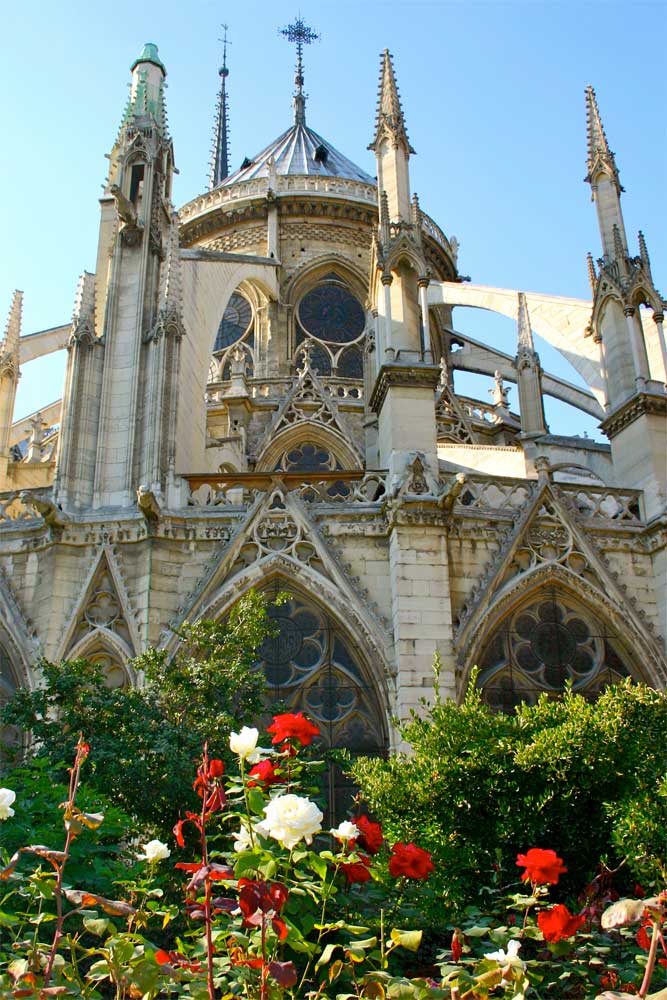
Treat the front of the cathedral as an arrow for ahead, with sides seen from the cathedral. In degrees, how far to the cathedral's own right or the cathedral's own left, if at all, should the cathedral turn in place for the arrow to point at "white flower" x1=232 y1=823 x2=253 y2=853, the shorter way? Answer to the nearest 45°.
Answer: approximately 180°

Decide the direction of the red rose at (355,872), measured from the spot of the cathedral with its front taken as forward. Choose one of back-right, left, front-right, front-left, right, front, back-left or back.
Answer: back

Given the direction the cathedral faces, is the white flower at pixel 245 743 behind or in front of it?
behind

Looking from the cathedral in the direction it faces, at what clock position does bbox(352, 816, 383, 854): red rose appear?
The red rose is roughly at 6 o'clock from the cathedral.

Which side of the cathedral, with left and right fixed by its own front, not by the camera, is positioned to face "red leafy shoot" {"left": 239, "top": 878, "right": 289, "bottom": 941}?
back

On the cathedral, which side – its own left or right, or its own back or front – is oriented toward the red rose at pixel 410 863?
back

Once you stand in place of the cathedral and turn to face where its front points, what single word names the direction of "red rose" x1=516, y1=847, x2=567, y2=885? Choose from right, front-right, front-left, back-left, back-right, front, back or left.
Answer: back

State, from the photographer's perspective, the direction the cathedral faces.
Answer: facing away from the viewer

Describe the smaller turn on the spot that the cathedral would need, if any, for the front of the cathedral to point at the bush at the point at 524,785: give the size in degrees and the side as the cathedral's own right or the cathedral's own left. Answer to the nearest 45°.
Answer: approximately 180°

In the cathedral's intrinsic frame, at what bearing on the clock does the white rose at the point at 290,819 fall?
The white rose is roughly at 6 o'clock from the cathedral.

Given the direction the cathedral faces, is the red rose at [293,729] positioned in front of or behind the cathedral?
behind
